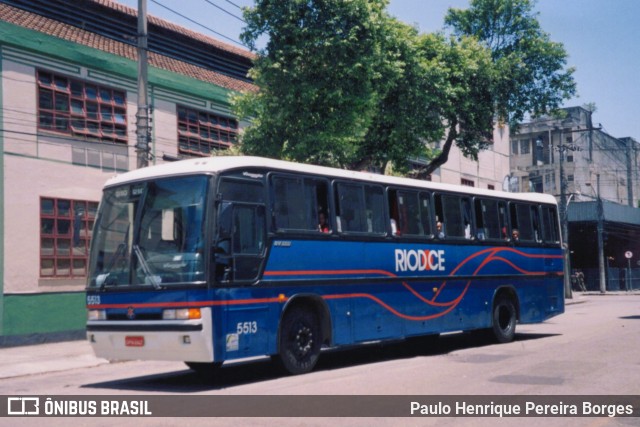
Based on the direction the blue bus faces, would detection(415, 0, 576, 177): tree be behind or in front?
behind

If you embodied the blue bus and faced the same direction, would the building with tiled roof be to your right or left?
on your right

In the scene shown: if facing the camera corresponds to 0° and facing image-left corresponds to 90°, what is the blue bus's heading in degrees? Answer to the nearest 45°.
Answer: approximately 45°

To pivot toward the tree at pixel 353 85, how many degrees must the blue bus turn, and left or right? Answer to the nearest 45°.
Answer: approximately 135° to its right

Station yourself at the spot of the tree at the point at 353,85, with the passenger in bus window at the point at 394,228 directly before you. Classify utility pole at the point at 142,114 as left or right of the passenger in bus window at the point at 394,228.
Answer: right

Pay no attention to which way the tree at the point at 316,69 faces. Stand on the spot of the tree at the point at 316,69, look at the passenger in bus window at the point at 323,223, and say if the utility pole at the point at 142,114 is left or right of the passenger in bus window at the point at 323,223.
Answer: right

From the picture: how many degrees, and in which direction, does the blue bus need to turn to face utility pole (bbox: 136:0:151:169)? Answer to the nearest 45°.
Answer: approximately 90° to its right

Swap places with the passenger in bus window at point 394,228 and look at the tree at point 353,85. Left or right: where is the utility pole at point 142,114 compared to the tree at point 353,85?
left

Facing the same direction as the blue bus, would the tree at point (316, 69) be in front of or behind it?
behind
